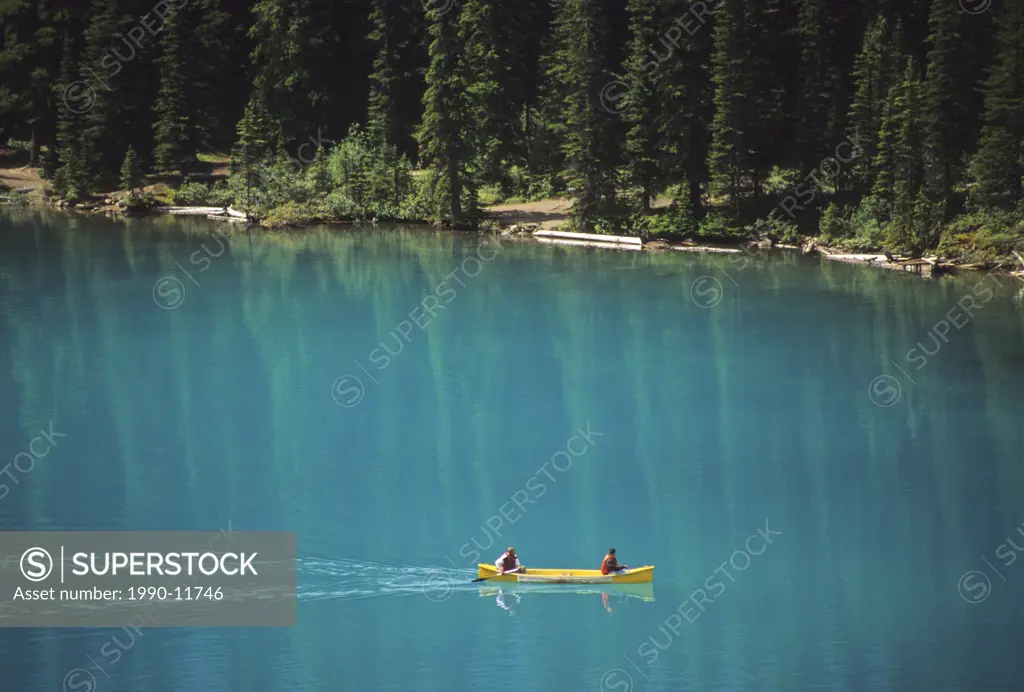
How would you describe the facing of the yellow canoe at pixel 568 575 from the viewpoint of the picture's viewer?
facing to the right of the viewer
